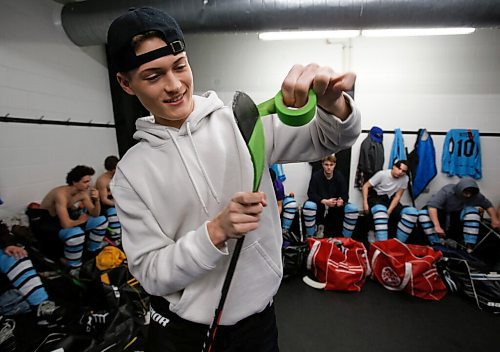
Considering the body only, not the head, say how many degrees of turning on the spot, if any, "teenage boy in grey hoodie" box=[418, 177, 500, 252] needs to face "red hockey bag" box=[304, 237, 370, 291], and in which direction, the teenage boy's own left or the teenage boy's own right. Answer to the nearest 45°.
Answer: approximately 45° to the teenage boy's own right

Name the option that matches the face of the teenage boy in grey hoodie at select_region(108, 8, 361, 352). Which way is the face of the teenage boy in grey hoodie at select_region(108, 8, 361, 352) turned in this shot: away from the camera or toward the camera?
toward the camera

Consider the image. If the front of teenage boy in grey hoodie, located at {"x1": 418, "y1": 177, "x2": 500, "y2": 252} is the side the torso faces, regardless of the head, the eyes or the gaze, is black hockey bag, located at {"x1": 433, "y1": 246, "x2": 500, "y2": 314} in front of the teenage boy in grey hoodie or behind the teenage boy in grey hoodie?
in front

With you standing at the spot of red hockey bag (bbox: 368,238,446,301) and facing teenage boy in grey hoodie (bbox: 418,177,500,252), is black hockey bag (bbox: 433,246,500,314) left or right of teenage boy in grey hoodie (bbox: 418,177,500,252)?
right

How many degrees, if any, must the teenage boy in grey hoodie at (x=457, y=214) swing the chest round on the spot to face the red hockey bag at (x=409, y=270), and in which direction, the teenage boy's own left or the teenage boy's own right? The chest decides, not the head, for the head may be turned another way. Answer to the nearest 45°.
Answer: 0° — they already face it

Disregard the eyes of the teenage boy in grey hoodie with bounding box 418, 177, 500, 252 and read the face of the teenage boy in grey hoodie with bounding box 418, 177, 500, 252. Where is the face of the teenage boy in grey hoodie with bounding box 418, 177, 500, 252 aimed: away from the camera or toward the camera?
toward the camera

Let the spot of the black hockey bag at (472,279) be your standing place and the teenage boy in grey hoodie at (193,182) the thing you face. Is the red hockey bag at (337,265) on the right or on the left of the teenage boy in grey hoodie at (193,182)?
right

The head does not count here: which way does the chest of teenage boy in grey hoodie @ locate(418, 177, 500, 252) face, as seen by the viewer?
toward the camera

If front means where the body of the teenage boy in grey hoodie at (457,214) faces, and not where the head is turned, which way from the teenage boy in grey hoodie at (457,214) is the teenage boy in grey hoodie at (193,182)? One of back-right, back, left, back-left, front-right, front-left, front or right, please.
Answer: front
